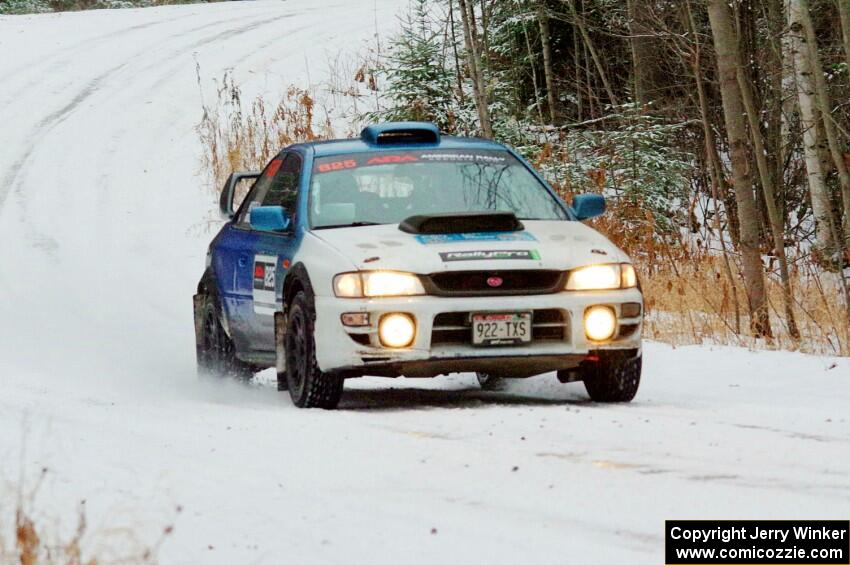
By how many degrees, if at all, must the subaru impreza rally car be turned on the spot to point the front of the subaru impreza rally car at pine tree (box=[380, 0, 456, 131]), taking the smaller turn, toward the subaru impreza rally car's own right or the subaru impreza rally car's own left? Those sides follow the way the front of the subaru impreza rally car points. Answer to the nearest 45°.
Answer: approximately 180°

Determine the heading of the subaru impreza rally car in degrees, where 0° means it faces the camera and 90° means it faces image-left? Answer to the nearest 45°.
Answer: approximately 0°
